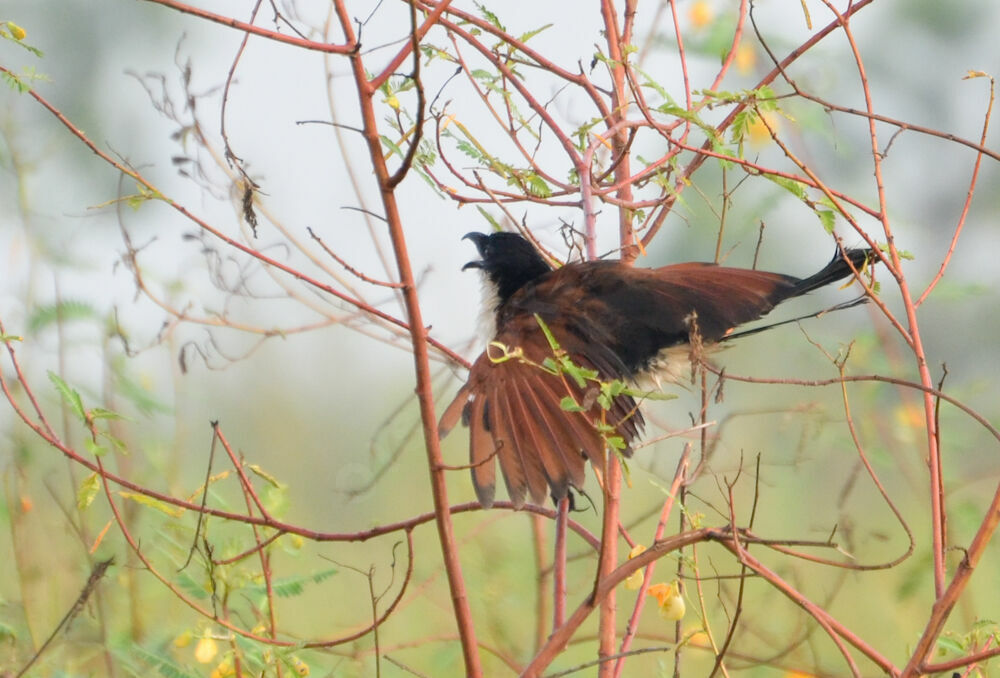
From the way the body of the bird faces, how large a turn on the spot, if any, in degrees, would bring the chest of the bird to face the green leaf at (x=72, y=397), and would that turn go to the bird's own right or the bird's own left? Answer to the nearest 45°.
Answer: approximately 45° to the bird's own left

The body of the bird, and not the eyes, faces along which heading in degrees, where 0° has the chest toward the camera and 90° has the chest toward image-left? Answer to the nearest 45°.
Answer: approximately 90°

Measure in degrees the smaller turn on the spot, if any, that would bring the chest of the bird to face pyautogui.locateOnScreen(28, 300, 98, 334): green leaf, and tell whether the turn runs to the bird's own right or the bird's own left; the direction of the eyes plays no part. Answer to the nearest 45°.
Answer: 0° — it already faces it

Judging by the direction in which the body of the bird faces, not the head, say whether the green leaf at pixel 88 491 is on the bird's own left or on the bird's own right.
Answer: on the bird's own left

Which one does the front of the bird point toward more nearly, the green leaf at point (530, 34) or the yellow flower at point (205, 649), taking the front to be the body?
the yellow flower

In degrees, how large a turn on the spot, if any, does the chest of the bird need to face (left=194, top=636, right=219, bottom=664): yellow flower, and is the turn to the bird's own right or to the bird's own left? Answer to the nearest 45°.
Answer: approximately 45° to the bird's own left
